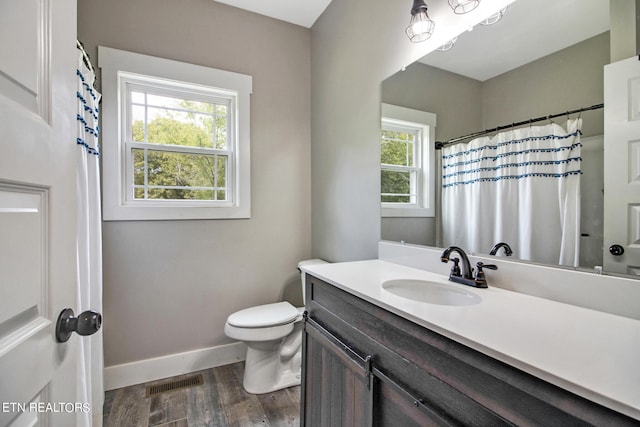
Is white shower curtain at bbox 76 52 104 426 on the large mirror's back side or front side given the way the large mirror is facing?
on the front side

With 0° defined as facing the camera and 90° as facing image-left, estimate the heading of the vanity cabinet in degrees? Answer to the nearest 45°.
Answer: approximately 45°

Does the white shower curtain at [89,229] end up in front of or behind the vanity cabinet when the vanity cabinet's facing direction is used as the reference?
in front

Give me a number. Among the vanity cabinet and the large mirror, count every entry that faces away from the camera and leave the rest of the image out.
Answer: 0

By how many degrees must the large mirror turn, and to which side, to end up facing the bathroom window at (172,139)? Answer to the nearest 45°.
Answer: approximately 45° to its right

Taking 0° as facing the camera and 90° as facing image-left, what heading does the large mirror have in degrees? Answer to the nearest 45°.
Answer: approximately 45°
